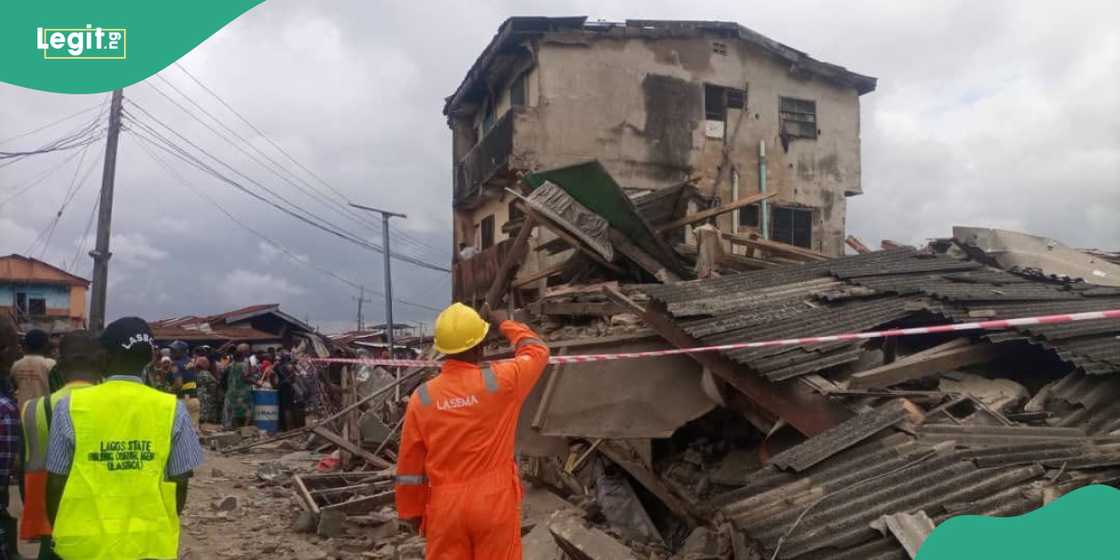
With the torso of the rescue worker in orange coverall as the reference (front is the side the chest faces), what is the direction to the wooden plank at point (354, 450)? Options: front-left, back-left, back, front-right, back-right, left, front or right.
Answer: front-left

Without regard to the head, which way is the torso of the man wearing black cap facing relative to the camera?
away from the camera

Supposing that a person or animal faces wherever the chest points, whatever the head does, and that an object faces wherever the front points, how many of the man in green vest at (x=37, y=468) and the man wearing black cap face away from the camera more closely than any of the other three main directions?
2

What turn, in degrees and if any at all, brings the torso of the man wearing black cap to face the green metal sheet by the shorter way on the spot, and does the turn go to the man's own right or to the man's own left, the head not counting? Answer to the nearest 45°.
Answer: approximately 45° to the man's own right

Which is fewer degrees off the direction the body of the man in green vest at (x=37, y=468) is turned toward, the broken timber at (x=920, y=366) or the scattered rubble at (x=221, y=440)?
the scattered rubble

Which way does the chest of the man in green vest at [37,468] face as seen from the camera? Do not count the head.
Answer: away from the camera

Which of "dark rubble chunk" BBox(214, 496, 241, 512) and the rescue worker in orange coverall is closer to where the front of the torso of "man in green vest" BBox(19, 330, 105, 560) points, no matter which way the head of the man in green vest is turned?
the dark rubble chunk

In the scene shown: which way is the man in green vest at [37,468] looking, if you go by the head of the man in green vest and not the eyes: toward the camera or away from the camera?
away from the camera

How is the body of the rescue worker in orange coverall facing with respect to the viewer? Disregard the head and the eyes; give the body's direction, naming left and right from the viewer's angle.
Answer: facing away from the viewer and to the right of the viewer
